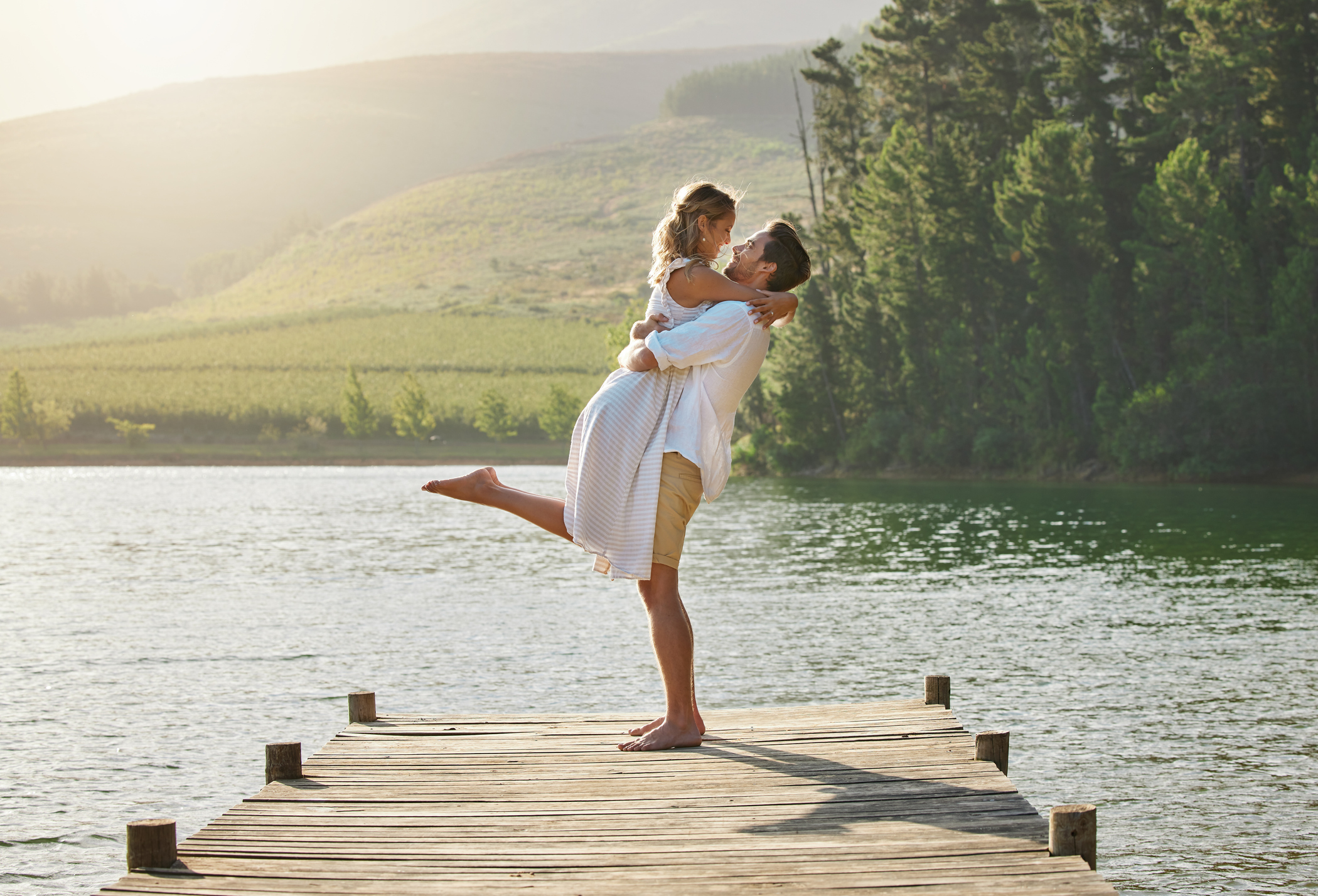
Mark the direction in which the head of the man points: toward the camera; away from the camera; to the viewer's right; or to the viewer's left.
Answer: to the viewer's left

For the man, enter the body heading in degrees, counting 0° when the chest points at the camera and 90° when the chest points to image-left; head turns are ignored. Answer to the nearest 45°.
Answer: approximately 90°
